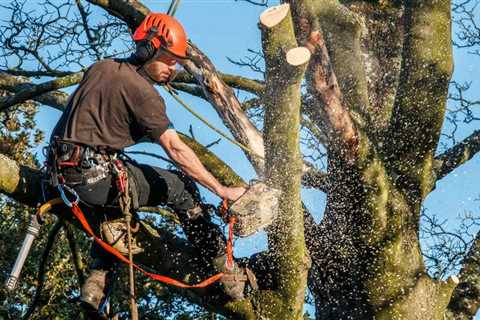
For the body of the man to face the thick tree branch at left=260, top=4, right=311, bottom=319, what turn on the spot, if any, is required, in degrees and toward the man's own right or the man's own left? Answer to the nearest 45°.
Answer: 0° — they already face it

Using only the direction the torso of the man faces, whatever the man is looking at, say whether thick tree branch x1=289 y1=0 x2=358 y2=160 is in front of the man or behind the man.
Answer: in front

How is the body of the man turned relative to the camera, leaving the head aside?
to the viewer's right

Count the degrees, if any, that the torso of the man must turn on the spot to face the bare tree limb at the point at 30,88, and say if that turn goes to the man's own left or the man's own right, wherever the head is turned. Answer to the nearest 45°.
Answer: approximately 135° to the man's own left

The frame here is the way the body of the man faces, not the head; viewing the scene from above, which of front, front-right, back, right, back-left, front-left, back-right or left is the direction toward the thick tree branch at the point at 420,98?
front
